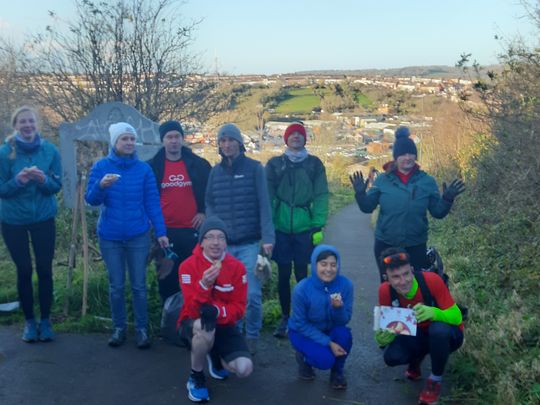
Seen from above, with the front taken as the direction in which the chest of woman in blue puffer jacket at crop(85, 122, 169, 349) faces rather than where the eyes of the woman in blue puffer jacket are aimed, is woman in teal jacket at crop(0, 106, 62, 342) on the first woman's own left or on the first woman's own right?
on the first woman's own right

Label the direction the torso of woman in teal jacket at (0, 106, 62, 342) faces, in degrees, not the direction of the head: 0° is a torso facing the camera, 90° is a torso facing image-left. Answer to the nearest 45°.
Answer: approximately 0°

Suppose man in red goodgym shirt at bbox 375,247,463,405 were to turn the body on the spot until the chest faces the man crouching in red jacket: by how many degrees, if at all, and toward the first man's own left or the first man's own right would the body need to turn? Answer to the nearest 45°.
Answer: approximately 45° to the first man's own right

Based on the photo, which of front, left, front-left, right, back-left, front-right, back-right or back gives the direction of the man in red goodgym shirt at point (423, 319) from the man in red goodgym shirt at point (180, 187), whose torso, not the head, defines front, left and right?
front-left

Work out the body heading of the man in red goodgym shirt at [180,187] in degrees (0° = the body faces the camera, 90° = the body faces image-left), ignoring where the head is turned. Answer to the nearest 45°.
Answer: approximately 0°

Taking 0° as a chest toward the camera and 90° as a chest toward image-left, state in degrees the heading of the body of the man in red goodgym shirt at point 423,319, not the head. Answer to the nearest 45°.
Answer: approximately 45°

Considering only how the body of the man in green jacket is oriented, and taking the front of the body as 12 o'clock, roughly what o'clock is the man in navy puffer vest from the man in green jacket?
The man in navy puffer vest is roughly at 2 o'clock from the man in green jacket.

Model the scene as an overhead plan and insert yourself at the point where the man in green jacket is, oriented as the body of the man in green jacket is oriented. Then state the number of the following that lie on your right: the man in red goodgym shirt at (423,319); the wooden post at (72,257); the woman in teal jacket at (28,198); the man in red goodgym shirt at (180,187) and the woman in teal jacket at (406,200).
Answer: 3
